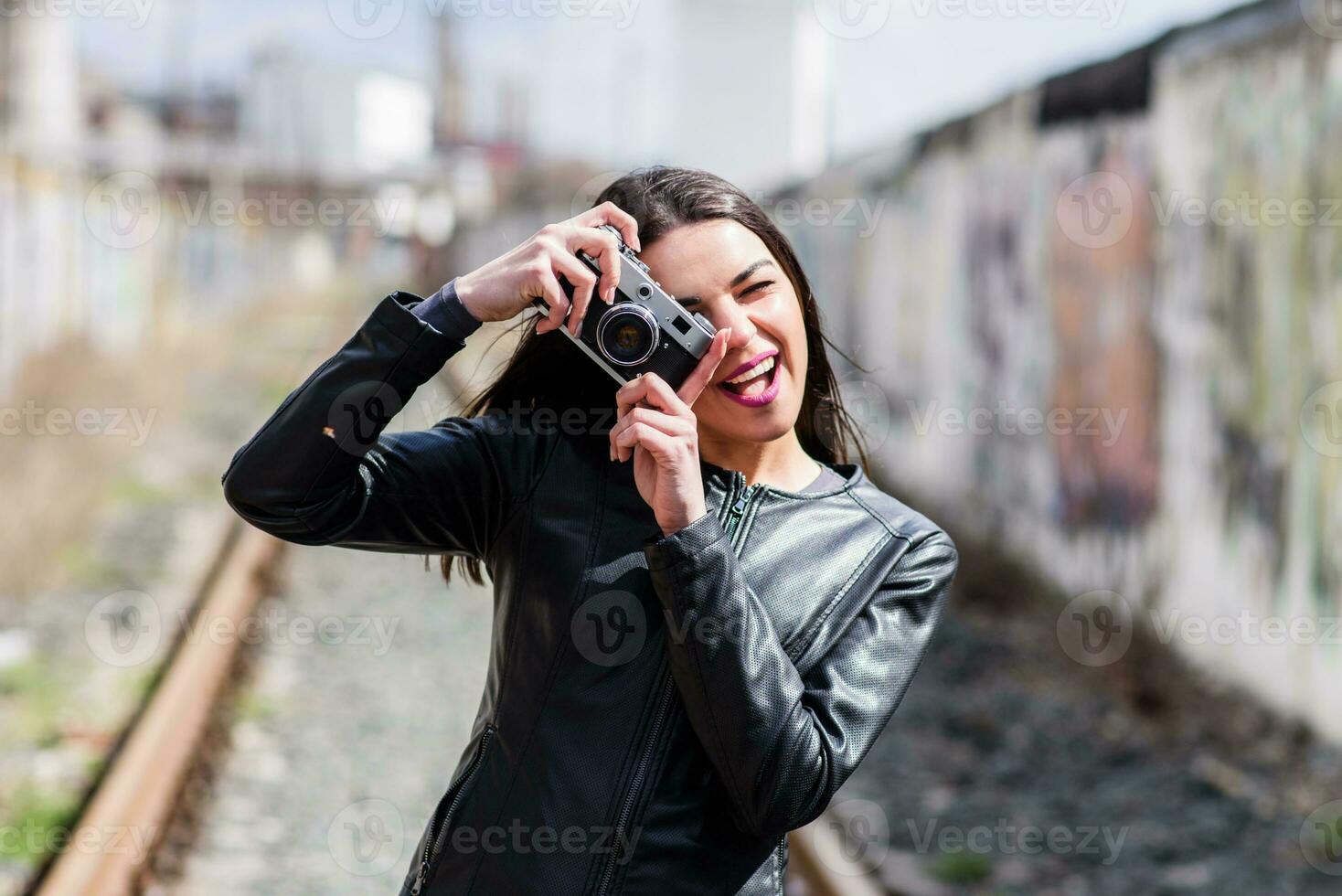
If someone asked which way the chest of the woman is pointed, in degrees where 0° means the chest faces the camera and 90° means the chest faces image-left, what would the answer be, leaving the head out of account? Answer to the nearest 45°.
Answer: approximately 0°
